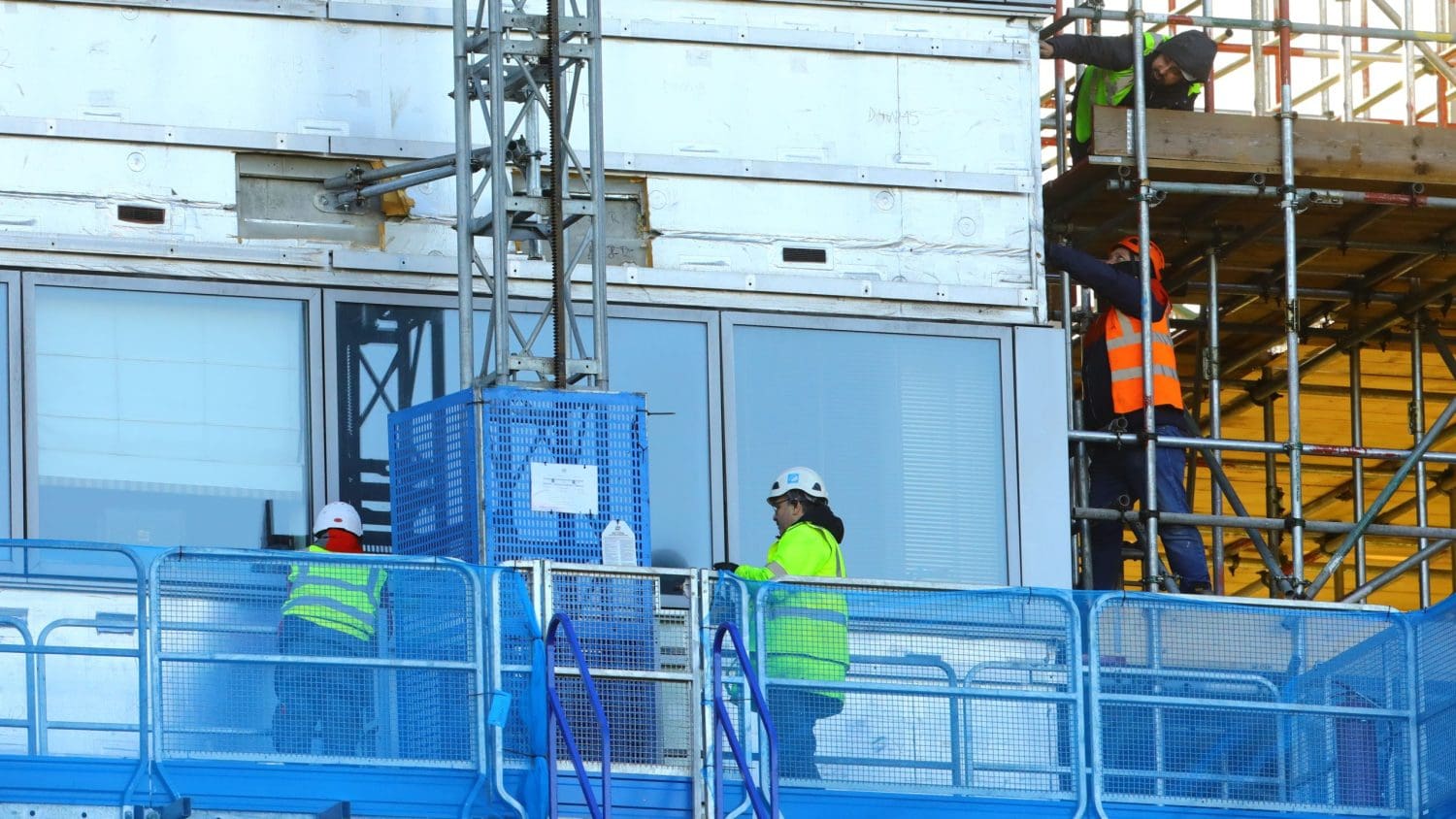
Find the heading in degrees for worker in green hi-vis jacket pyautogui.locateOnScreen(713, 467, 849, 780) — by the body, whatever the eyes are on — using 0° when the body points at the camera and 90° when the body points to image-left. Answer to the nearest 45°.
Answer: approximately 90°

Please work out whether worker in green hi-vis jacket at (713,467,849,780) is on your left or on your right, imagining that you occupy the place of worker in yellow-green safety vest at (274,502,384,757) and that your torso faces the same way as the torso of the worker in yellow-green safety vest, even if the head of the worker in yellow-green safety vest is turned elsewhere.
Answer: on your right

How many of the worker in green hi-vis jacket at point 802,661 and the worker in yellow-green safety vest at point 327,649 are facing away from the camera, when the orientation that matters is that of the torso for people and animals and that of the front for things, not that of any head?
1

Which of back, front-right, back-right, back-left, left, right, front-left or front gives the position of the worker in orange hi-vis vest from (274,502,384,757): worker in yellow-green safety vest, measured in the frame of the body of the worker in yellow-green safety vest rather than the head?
front-right

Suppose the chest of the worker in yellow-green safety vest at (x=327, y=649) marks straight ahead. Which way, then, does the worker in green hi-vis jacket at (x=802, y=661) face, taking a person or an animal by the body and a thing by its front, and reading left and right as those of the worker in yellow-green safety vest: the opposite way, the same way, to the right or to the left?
to the left

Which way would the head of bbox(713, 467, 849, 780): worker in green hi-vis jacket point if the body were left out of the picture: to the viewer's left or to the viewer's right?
to the viewer's left

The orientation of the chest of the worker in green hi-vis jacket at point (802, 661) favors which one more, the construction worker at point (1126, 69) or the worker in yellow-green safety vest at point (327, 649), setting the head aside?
the worker in yellow-green safety vest

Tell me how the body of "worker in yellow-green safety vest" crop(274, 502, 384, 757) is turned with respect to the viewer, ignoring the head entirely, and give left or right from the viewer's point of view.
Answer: facing away from the viewer

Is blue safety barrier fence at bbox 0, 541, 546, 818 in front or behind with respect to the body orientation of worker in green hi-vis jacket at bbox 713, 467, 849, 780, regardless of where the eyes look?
in front

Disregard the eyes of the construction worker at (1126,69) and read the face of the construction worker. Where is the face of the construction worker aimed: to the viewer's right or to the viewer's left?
to the viewer's left
